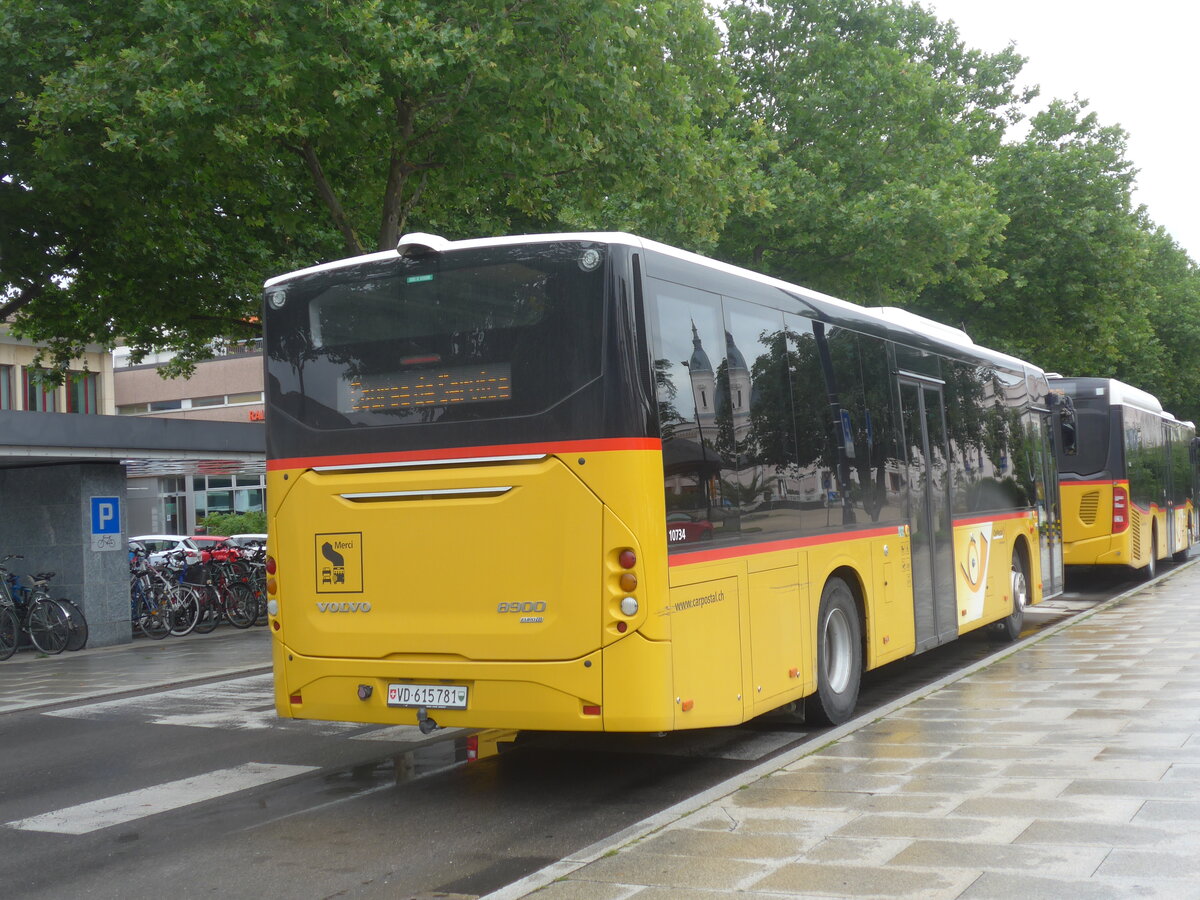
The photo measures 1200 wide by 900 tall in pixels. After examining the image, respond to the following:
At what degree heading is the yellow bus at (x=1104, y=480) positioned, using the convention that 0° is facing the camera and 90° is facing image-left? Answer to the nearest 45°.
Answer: approximately 225°

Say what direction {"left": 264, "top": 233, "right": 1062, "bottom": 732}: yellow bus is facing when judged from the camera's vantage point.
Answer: facing away from the viewer and to the right of the viewer

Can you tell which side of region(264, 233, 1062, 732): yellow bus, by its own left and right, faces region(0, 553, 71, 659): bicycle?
left

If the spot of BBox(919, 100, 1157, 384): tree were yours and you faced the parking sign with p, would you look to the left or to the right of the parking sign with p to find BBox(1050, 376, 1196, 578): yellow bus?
left

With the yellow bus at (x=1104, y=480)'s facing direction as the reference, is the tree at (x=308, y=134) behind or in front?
behind

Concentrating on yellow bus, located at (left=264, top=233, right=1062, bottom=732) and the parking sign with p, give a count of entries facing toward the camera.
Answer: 1

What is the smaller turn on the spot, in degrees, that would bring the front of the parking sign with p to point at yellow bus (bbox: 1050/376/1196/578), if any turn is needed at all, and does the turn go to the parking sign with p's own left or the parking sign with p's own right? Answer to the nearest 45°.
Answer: approximately 90° to the parking sign with p's own left
